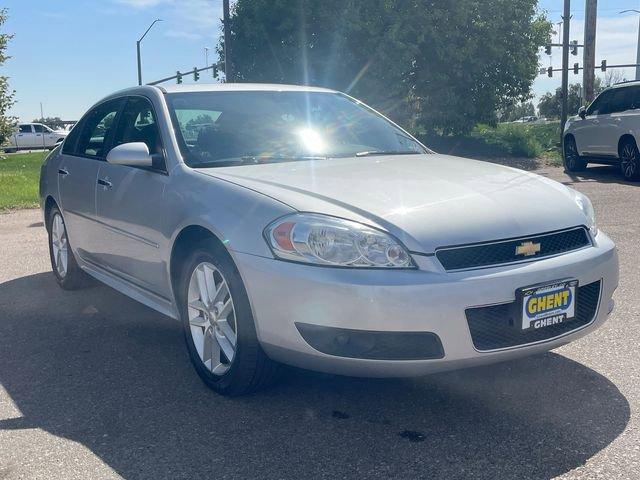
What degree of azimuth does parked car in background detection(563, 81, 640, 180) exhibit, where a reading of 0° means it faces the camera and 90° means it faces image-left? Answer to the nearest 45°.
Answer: approximately 135°

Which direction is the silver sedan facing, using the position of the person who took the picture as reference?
facing the viewer and to the right of the viewer

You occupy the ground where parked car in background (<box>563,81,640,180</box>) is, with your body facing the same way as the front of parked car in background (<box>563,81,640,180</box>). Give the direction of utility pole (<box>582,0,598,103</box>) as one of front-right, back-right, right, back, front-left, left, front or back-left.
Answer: front-right

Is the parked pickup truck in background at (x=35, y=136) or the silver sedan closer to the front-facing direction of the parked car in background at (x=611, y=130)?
the parked pickup truck in background

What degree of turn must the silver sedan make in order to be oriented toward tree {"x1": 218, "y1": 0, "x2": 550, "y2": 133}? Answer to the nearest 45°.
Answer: approximately 135° to its left

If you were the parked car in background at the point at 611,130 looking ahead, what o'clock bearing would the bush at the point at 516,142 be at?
The bush is roughly at 1 o'clock from the parked car in background.

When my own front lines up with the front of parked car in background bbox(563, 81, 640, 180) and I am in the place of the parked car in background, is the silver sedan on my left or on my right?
on my left

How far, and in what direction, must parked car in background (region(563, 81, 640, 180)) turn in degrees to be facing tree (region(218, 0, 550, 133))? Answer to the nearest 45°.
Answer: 0° — it already faces it

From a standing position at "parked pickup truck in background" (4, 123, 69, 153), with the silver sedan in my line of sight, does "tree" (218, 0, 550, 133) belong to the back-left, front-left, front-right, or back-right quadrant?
front-left

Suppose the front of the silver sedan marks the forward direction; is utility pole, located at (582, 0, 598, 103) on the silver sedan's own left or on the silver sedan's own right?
on the silver sedan's own left

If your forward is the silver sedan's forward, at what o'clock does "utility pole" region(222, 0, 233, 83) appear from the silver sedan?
The utility pole is roughly at 7 o'clock from the silver sedan.

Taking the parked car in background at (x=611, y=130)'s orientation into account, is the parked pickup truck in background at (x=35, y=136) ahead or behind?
ahead

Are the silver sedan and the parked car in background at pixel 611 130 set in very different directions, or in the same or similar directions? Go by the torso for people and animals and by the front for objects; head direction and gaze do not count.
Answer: very different directions
